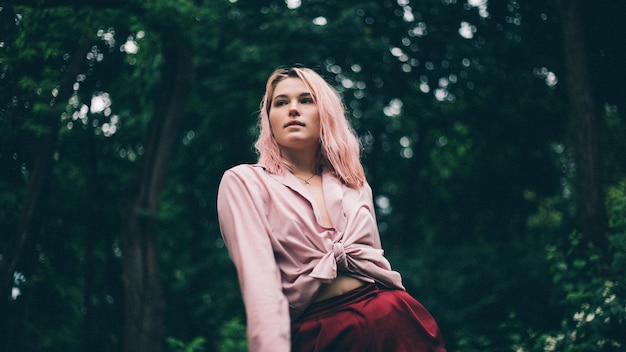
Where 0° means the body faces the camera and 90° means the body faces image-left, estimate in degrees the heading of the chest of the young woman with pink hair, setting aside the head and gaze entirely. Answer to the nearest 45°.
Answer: approximately 315°

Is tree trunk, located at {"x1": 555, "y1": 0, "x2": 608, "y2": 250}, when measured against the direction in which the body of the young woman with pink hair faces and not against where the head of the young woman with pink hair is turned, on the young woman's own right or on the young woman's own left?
on the young woman's own left

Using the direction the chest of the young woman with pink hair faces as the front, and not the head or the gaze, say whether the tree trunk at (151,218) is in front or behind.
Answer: behind

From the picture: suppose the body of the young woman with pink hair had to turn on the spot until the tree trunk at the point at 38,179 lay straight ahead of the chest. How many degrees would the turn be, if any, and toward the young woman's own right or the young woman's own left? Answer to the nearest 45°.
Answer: approximately 180°

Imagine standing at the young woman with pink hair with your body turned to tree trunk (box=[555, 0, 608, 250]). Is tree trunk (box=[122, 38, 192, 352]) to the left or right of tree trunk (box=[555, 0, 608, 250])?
left
